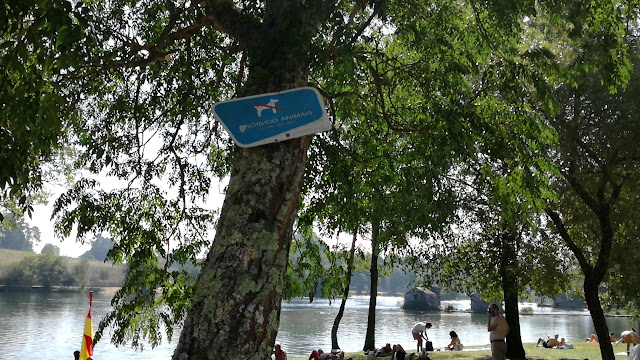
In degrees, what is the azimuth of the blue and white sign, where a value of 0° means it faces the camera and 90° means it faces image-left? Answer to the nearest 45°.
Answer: approximately 0°

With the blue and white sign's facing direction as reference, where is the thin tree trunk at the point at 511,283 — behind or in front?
behind

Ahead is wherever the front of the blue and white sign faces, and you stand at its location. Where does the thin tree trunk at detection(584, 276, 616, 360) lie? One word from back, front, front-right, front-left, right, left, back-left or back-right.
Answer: back-left

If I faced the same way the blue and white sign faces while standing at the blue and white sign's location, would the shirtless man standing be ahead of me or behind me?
behind
